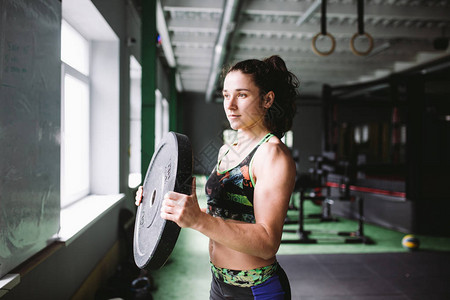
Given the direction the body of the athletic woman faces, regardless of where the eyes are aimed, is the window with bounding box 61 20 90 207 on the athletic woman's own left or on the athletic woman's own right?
on the athletic woman's own right

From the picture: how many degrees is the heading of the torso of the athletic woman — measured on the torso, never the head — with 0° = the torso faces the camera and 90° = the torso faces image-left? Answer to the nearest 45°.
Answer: approximately 45°
